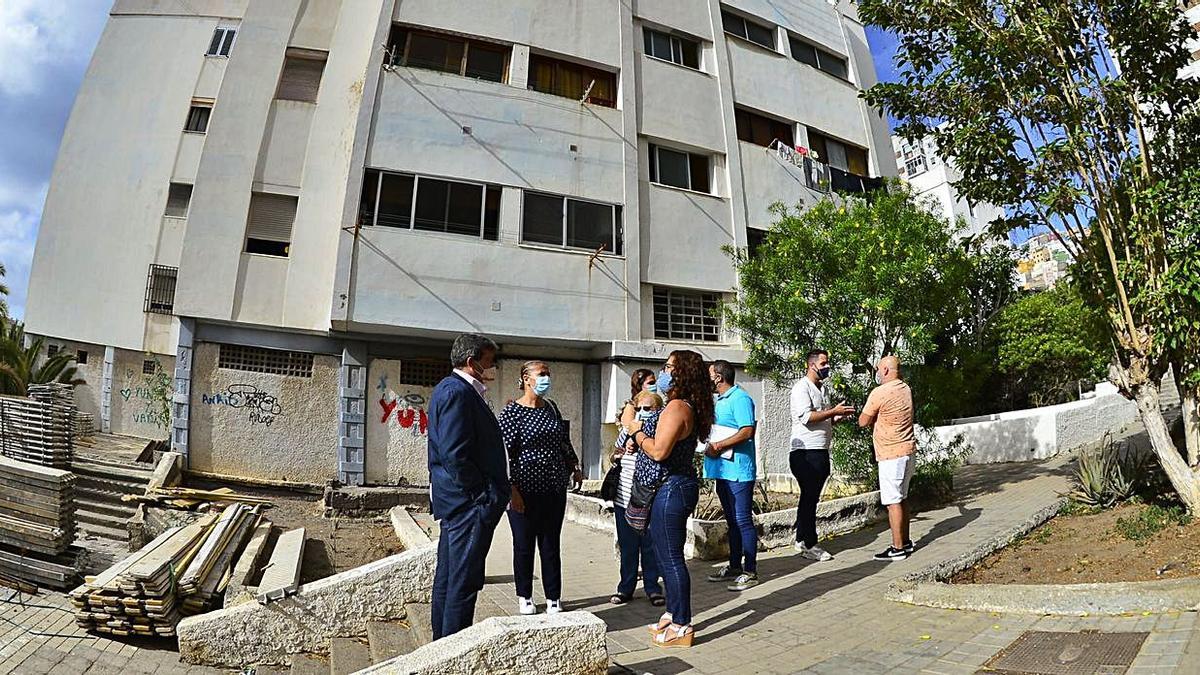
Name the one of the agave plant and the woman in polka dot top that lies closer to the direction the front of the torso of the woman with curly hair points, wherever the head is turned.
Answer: the woman in polka dot top

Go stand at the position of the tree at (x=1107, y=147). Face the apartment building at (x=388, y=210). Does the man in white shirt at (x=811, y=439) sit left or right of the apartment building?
left

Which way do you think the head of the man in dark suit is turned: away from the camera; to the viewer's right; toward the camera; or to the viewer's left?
to the viewer's right

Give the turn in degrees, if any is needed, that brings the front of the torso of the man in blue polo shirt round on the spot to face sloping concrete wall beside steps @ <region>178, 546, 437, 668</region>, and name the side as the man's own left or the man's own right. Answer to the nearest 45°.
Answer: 0° — they already face it

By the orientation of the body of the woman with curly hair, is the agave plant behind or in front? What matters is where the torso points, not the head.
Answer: behind

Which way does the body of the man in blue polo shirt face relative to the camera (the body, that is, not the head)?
to the viewer's left

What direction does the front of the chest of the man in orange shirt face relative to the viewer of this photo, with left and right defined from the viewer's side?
facing away from the viewer and to the left of the viewer

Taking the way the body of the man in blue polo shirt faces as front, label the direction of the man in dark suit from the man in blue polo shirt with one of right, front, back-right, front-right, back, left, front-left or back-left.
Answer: front-left

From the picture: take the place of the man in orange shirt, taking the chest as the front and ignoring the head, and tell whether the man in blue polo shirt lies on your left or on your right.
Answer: on your left
